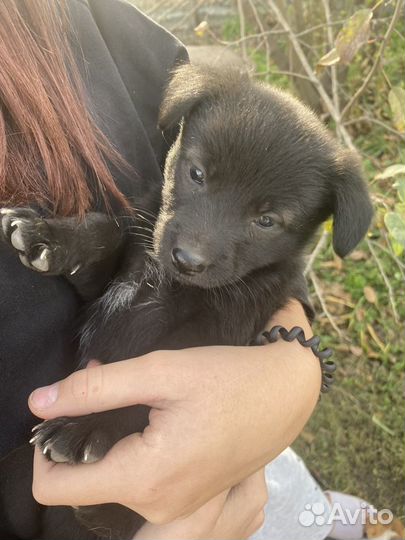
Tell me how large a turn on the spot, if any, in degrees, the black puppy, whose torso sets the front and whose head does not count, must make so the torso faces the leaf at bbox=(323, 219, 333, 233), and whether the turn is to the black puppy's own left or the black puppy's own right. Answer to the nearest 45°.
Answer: approximately 180°

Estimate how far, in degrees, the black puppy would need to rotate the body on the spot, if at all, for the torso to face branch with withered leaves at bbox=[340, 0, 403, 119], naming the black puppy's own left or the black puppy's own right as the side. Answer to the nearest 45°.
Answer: approximately 180°

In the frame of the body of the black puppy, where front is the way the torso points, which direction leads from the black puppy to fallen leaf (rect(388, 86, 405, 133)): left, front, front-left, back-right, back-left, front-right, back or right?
back

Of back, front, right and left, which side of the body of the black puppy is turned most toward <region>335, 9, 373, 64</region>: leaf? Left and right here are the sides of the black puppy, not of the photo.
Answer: back

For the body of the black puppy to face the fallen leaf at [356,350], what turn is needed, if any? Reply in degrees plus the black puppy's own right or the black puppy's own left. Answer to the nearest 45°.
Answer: approximately 180°

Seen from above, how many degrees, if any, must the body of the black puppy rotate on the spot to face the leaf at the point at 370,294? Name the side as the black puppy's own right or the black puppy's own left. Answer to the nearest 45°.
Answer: approximately 180°

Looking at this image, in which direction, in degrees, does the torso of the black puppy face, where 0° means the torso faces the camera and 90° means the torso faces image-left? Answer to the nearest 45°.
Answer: approximately 45°
